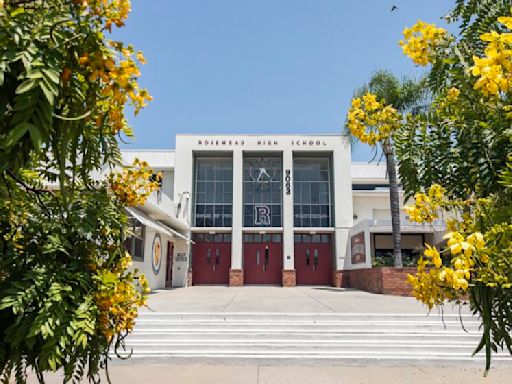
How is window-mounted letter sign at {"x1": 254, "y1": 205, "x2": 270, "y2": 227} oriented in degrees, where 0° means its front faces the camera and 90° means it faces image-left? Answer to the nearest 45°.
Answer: approximately 0°

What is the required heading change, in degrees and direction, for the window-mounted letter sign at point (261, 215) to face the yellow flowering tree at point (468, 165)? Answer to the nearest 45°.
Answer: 0° — it already faces it

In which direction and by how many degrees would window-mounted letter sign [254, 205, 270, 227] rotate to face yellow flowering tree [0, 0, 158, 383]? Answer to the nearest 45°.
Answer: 0° — it already faces it

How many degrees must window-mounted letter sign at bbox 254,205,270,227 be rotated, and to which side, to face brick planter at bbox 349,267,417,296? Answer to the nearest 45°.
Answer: approximately 45° to its left

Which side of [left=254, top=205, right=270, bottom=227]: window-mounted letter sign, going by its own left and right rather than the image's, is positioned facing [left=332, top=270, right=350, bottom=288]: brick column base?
left

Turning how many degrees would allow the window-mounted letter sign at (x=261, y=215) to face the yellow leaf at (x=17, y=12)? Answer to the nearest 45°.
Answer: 0° — it already faces it
